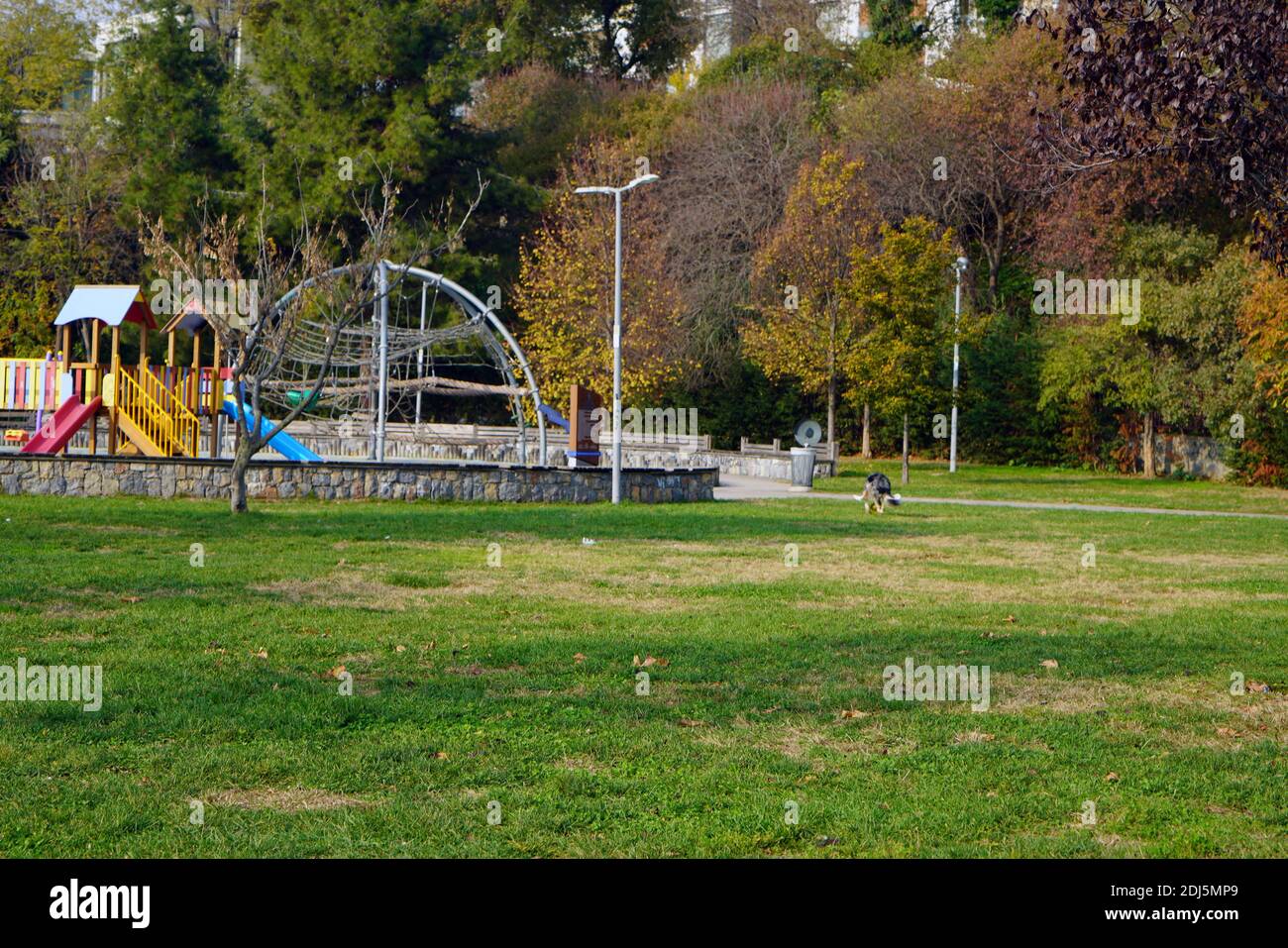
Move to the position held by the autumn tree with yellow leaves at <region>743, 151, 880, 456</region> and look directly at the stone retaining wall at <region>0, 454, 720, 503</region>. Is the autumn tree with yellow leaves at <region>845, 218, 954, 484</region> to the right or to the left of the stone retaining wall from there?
left

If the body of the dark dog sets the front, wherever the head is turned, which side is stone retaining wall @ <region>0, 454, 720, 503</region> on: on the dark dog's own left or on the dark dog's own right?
on the dark dog's own right

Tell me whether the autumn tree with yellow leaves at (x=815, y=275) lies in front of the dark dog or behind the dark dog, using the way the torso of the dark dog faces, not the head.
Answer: behind

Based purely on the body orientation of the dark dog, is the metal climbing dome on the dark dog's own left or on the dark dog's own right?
on the dark dog's own right

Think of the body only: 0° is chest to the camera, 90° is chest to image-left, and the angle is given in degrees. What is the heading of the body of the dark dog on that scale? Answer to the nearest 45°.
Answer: approximately 0°

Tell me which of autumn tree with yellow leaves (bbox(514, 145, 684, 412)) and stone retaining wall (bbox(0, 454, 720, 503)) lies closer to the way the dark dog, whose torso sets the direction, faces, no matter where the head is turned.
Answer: the stone retaining wall

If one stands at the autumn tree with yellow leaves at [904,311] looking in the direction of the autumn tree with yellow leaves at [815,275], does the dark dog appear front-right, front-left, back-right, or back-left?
back-left

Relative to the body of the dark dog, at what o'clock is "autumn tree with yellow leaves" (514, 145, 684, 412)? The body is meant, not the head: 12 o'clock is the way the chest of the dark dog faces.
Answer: The autumn tree with yellow leaves is roughly at 5 o'clock from the dark dog.
